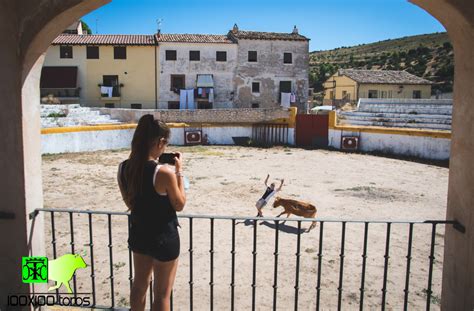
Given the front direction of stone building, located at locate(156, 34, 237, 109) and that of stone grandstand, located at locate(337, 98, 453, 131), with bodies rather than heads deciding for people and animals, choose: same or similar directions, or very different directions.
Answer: same or similar directions

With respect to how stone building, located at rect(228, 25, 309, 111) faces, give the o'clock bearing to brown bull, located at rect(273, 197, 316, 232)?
The brown bull is roughly at 12 o'clock from the stone building.

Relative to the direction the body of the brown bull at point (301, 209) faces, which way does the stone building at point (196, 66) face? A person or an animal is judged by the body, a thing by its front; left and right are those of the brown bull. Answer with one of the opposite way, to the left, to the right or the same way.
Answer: to the left

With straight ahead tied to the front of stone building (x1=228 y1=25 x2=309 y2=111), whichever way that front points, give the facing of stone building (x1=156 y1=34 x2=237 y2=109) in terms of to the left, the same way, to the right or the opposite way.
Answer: the same way

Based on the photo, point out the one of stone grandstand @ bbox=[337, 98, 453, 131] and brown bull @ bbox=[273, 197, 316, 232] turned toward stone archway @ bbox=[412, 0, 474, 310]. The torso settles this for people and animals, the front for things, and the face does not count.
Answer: the stone grandstand

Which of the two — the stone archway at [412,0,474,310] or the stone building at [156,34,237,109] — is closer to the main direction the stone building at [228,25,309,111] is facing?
the stone archway

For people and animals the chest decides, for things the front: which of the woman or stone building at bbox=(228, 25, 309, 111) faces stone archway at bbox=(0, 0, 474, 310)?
the stone building

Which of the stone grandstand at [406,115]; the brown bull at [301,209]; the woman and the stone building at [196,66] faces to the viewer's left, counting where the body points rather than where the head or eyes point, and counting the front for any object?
the brown bull

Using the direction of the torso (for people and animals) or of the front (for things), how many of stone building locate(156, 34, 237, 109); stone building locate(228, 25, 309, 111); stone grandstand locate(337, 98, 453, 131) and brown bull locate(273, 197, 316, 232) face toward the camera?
3

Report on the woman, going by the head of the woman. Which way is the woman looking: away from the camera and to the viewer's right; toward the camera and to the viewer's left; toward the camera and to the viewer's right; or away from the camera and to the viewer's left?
away from the camera and to the viewer's right

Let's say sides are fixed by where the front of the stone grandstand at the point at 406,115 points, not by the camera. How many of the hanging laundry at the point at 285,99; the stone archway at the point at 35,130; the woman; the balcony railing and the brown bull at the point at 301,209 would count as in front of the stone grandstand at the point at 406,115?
4

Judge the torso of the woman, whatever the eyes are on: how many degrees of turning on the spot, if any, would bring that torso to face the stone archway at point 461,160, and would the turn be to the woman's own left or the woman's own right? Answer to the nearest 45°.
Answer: approximately 45° to the woman's own right

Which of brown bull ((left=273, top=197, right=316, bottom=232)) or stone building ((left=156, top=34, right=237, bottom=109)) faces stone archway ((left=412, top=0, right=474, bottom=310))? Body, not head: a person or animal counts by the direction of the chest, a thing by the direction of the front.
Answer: the stone building

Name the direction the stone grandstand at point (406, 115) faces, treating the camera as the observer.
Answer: facing the viewer

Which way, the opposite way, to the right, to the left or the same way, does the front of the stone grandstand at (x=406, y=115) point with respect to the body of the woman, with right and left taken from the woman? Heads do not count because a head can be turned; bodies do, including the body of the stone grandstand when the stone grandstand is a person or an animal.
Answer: the opposite way

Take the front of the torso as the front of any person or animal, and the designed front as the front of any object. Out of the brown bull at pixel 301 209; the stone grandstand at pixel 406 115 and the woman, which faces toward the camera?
the stone grandstand

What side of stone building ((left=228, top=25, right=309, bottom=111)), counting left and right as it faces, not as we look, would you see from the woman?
front

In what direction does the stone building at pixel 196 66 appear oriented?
toward the camera

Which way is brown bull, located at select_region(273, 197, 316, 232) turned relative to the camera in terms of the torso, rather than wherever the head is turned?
to the viewer's left

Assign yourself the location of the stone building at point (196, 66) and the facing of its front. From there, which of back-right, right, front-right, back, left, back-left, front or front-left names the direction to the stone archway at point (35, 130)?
front

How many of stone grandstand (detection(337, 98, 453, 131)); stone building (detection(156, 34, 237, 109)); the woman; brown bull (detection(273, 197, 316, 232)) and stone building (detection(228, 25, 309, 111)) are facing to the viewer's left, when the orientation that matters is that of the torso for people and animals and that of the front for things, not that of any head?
1
